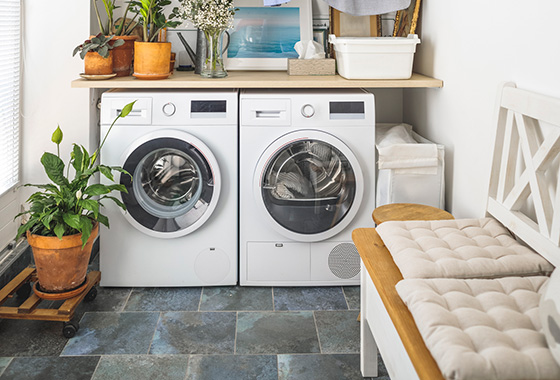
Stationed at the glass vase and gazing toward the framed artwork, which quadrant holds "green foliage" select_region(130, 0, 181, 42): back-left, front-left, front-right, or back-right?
back-left

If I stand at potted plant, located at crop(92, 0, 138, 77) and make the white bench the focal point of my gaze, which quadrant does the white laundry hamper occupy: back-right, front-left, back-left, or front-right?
front-left

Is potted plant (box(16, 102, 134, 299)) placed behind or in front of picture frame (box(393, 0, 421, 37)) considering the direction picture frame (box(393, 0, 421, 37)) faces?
in front

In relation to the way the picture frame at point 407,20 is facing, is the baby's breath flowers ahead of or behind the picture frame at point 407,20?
ahead

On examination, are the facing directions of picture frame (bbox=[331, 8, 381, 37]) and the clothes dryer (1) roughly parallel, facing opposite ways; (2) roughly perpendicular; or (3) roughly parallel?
roughly parallel

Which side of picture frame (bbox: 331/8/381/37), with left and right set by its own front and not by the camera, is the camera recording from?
front

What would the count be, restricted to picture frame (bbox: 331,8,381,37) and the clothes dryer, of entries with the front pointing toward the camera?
2

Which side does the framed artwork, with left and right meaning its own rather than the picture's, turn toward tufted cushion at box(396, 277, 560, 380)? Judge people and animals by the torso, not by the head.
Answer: front

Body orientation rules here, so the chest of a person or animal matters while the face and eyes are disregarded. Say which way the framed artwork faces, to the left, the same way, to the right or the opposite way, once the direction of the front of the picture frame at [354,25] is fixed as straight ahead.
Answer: the same way

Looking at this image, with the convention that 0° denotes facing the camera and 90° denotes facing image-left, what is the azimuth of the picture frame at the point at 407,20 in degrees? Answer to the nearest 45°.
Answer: approximately 45°

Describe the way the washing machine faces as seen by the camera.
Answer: facing the viewer
